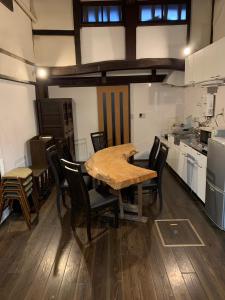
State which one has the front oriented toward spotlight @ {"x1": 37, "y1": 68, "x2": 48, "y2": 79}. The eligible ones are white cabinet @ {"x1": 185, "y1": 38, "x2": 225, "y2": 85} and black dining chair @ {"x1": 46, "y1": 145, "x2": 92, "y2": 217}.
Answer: the white cabinet

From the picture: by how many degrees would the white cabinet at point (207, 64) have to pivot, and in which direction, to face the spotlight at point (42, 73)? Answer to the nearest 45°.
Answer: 0° — it already faces it

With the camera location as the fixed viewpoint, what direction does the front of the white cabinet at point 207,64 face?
facing to the left of the viewer

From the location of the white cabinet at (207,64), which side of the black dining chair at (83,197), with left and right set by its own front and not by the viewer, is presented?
front

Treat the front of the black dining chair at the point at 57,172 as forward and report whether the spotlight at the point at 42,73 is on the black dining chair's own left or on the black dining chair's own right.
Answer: on the black dining chair's own left

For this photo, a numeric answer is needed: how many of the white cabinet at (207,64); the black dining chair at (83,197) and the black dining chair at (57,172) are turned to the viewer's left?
1

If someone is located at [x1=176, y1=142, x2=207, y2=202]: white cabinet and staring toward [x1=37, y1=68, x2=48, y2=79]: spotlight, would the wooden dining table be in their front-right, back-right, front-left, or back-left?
front-left

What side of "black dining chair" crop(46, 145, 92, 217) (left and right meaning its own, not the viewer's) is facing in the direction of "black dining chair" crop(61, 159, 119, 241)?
right

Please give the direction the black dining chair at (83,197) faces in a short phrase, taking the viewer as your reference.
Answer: facing away from the viewer and to the right of the viewer

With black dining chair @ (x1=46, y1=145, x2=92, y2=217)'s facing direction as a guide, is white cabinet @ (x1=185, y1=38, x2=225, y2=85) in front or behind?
in front

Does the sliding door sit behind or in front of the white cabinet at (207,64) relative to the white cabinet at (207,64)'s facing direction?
in front

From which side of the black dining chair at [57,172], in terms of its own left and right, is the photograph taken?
right

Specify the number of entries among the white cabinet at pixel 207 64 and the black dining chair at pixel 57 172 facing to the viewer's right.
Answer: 1

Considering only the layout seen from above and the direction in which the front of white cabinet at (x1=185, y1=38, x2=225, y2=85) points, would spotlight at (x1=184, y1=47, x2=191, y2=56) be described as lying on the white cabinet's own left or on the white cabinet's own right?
on the white cabinet's own right
